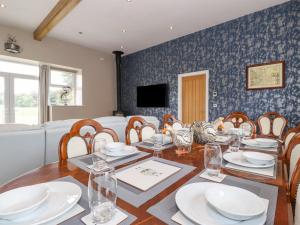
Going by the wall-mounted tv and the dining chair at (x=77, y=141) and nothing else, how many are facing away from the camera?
0

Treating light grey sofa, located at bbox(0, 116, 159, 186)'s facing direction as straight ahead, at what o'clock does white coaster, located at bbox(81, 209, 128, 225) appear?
The white coaster is roughly at 7 o'clock from the light grey sofa.

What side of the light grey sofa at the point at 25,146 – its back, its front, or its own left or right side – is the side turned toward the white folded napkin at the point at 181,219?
back

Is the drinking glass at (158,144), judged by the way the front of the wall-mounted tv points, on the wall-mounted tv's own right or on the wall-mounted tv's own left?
on the wall-mounted tv's own left

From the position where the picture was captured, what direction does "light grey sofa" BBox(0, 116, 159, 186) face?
facing away from the viewer and to the left of the viewer

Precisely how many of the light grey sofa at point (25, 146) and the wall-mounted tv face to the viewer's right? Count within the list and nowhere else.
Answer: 0

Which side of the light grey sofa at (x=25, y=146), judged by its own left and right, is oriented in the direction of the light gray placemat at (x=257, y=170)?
back

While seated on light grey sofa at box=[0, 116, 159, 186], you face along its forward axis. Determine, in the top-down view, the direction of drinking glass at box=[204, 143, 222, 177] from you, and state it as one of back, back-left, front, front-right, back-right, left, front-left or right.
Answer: back

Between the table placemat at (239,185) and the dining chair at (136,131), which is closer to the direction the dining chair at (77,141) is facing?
the table placemat

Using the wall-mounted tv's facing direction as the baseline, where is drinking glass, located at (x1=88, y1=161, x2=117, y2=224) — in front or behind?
in front

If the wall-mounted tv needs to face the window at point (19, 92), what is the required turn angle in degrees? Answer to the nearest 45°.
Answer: approximately 45° to its right

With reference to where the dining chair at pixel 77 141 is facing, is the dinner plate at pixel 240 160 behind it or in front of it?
in front

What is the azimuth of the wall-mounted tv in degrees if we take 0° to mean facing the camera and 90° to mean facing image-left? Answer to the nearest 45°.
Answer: approximately 45°

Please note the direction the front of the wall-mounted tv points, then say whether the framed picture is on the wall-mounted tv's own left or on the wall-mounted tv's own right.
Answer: on the wall-mounted tv's own left

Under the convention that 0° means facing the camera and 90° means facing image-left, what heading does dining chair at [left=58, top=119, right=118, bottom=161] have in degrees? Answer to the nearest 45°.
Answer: approximately 315°

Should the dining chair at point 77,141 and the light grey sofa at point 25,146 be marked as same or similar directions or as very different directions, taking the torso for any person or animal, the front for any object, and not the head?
very different directions

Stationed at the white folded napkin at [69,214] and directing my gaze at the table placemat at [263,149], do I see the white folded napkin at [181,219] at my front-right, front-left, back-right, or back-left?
front-right

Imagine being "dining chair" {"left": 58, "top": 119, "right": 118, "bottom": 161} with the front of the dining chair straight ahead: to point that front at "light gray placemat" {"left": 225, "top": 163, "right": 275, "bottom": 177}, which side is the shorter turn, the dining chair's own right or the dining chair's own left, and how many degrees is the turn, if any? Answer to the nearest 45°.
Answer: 0° — it already faces it

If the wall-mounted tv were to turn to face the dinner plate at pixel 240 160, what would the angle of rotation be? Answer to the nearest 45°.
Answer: approximately 45° to its left

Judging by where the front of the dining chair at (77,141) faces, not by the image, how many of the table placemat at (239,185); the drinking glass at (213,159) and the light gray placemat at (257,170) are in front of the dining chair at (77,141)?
3
